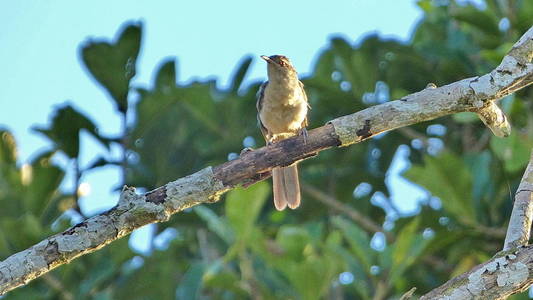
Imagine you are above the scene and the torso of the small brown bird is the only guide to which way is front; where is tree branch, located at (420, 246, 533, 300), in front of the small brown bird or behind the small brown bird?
in front

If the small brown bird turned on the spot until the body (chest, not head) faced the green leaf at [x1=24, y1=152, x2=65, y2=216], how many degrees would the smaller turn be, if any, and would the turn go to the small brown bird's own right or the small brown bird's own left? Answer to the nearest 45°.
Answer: approximately 90° to the small brown bird's own right

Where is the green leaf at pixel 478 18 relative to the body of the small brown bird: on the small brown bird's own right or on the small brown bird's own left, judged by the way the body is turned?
on the small brown bird's own left

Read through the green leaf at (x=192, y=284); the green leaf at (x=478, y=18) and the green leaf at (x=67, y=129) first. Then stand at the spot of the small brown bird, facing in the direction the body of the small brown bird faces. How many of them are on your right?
2

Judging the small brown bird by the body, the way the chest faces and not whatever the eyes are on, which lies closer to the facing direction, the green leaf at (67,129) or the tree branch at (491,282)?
the tree branch

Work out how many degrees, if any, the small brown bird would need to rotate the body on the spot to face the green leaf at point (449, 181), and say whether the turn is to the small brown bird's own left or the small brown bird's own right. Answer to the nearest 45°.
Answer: approximately 135° to the small brown bird's own left

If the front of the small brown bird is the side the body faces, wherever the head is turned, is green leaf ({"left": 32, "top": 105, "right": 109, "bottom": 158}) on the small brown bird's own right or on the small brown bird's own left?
on the small brown bird's own right

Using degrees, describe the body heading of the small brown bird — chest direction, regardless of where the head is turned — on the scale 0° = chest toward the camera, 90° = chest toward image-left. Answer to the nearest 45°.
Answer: approximately 0°
